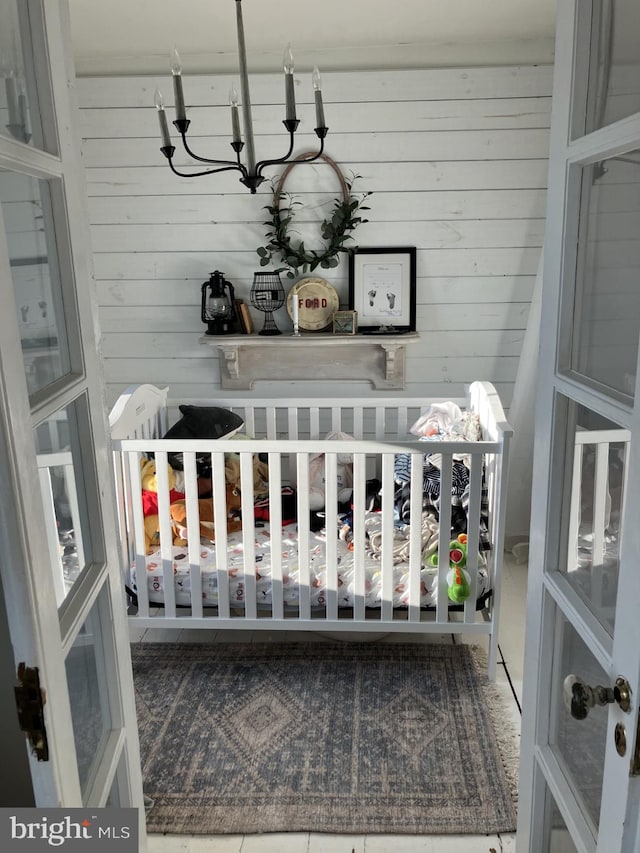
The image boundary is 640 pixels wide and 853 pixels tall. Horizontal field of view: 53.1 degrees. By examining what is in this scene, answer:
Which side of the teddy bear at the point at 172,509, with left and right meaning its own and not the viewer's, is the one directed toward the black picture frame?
left

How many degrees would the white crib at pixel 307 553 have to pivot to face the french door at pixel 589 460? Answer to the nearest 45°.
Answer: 0° — it already faces it

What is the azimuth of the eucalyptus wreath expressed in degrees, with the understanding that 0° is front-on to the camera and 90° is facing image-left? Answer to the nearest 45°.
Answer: approximately 0°

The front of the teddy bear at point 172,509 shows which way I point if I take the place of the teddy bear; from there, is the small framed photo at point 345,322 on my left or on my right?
on my left

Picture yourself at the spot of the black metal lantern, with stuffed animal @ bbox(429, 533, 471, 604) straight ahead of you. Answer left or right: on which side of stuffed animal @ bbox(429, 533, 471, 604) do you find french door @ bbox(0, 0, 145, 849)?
right

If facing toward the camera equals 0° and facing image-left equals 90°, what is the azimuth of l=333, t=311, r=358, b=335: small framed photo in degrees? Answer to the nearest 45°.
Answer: approximately 0°
